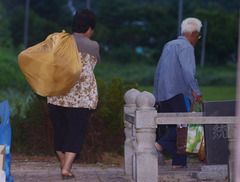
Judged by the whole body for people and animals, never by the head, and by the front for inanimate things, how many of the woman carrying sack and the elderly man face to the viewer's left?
0

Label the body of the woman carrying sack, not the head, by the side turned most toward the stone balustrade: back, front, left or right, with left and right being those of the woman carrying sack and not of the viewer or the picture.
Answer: right

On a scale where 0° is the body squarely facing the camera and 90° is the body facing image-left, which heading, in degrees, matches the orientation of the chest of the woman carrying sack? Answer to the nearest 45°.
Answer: approximately 225°

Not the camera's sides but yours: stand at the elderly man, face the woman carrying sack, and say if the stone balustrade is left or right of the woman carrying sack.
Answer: left

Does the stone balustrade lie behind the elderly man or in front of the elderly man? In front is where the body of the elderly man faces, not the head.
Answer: behind

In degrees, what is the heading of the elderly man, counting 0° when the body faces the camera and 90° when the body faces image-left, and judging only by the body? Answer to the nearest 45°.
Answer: approximately 225°

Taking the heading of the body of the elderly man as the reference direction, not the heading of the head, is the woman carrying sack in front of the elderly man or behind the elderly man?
behind

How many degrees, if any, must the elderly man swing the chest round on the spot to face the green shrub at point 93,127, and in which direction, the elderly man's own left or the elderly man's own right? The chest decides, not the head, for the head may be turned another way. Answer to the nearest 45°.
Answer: approximately 90° to the elderly man's own left

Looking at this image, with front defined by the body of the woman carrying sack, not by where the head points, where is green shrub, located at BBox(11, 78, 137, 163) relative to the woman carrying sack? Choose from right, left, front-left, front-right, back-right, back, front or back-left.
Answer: front-left
